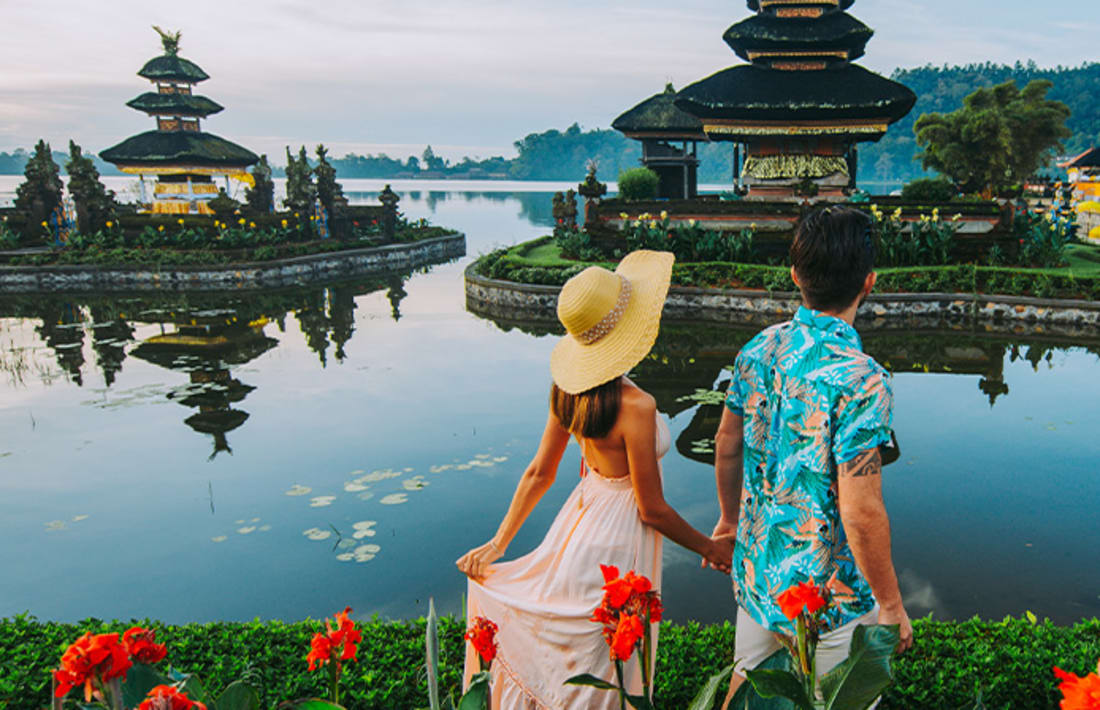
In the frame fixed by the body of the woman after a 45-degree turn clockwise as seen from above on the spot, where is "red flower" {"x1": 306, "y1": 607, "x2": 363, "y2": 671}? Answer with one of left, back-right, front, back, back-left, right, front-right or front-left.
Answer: back-right

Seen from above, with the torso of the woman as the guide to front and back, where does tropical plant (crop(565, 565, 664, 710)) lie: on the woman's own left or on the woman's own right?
on the woman's own right

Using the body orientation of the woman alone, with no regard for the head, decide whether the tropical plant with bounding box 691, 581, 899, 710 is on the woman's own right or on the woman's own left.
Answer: on the woman's own right

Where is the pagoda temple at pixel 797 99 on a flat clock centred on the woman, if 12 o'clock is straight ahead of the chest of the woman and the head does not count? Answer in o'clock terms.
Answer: The pagoda temple is roughly at 11 o'clock from the woman.

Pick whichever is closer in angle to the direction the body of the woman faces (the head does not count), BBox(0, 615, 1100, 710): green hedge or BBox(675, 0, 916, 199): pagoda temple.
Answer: the pagoda temple

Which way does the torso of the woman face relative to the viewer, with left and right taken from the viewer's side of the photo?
facing away from the viewer and to the right of the viewer

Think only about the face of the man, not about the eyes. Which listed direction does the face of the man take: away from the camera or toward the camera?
away from the camera

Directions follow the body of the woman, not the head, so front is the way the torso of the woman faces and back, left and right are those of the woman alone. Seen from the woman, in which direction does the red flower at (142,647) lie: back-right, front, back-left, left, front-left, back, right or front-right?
back
